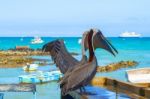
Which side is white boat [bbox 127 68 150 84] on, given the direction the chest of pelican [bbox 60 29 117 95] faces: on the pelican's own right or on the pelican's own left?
on the pelican's own left

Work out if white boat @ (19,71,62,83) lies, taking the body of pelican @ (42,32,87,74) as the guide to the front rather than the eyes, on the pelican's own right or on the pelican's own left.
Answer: on the pelican's own left

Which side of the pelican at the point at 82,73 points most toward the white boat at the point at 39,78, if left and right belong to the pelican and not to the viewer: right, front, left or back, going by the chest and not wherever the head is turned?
left

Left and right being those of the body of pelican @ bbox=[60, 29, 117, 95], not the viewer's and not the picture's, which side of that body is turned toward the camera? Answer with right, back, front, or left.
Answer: right

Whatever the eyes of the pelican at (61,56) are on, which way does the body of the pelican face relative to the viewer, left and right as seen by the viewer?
facing to the right of the viewer
